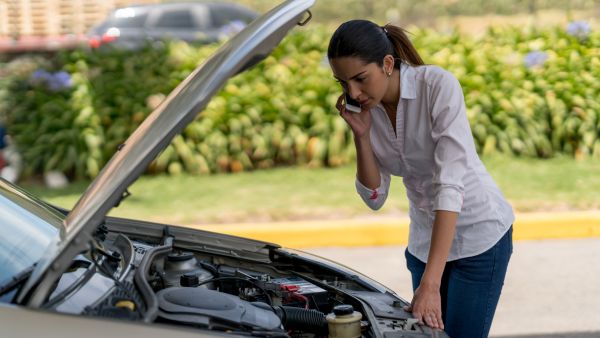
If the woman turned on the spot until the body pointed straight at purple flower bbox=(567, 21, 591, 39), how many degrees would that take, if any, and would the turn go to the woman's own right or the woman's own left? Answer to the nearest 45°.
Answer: approximately 135° to the woman's own right

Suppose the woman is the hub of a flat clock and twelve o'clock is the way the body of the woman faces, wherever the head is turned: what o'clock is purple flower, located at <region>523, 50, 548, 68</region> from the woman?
The purple flower is roughly at 5 o'clock from the woman.

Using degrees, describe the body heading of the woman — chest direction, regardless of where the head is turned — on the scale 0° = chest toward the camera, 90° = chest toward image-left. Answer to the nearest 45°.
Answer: approximately 45°

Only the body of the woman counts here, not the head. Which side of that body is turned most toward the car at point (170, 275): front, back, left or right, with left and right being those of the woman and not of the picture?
front

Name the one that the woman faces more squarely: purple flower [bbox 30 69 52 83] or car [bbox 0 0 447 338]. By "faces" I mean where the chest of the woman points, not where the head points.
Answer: the car

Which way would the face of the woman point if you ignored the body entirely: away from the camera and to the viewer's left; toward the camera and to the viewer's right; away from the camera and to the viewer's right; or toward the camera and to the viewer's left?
toward the camera and to the viewer's left

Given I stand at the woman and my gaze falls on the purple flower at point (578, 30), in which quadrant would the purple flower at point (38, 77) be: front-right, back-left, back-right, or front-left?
front-left

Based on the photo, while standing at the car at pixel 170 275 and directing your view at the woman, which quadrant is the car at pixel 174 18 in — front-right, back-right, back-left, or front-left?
front-left

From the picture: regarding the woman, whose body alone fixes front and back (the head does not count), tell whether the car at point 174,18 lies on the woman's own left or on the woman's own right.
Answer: on the woman's own right

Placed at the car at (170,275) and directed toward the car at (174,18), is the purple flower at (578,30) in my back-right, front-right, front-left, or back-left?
front-right
